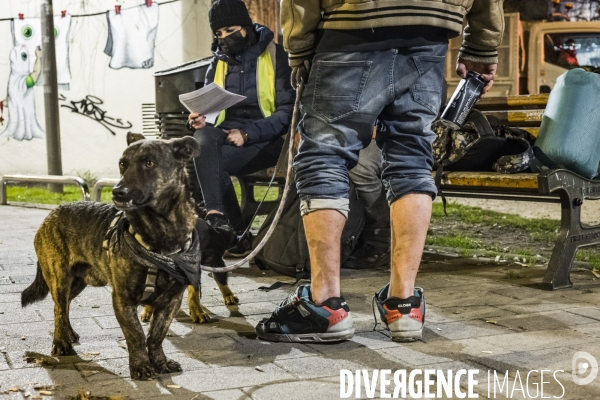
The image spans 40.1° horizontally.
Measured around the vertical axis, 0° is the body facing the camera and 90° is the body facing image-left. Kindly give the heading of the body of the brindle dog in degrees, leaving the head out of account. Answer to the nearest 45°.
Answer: approximately 315°

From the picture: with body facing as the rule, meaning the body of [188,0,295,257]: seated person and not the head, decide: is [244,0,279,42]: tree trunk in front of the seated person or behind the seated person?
behind

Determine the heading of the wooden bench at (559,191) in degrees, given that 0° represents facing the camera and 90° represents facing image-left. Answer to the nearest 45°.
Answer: approximately 45°

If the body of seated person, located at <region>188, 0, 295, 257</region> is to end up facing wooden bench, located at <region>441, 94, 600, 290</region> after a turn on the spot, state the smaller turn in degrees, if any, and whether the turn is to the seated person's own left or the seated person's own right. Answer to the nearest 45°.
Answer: approximately 90° to the seated person's own left

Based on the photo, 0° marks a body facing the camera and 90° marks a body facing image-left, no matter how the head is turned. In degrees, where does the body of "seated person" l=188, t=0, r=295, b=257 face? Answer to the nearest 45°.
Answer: approximately 45°

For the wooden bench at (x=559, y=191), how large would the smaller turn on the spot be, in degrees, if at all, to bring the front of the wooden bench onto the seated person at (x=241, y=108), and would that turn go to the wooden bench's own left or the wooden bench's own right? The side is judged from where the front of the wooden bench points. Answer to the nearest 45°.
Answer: approximately 45° to the wooden bench's own right

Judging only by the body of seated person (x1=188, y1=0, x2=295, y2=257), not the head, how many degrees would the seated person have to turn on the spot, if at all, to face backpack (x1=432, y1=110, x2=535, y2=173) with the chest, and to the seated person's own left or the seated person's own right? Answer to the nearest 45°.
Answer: approximately 90° to the seated person's own left

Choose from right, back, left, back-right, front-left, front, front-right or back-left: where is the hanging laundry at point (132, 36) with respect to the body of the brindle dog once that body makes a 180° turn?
front-right
